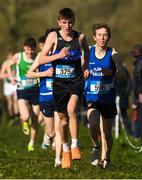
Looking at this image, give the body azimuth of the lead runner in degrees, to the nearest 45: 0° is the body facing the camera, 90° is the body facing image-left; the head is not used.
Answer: approximately 0°

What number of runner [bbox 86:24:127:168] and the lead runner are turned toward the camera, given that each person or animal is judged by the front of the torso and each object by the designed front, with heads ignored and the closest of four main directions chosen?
2

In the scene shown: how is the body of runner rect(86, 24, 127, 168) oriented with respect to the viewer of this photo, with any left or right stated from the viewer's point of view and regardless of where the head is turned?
facing the viewer

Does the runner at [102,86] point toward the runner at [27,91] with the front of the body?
no

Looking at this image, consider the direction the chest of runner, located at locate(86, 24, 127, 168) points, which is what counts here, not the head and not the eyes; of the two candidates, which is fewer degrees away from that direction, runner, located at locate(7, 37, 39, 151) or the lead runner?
the lead runner

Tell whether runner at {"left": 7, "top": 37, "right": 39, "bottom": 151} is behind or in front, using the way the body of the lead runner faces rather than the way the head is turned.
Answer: behind

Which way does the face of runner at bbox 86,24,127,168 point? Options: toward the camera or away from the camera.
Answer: toward the camera

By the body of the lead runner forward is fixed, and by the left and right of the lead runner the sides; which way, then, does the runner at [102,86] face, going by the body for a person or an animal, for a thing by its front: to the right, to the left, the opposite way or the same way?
the same way
